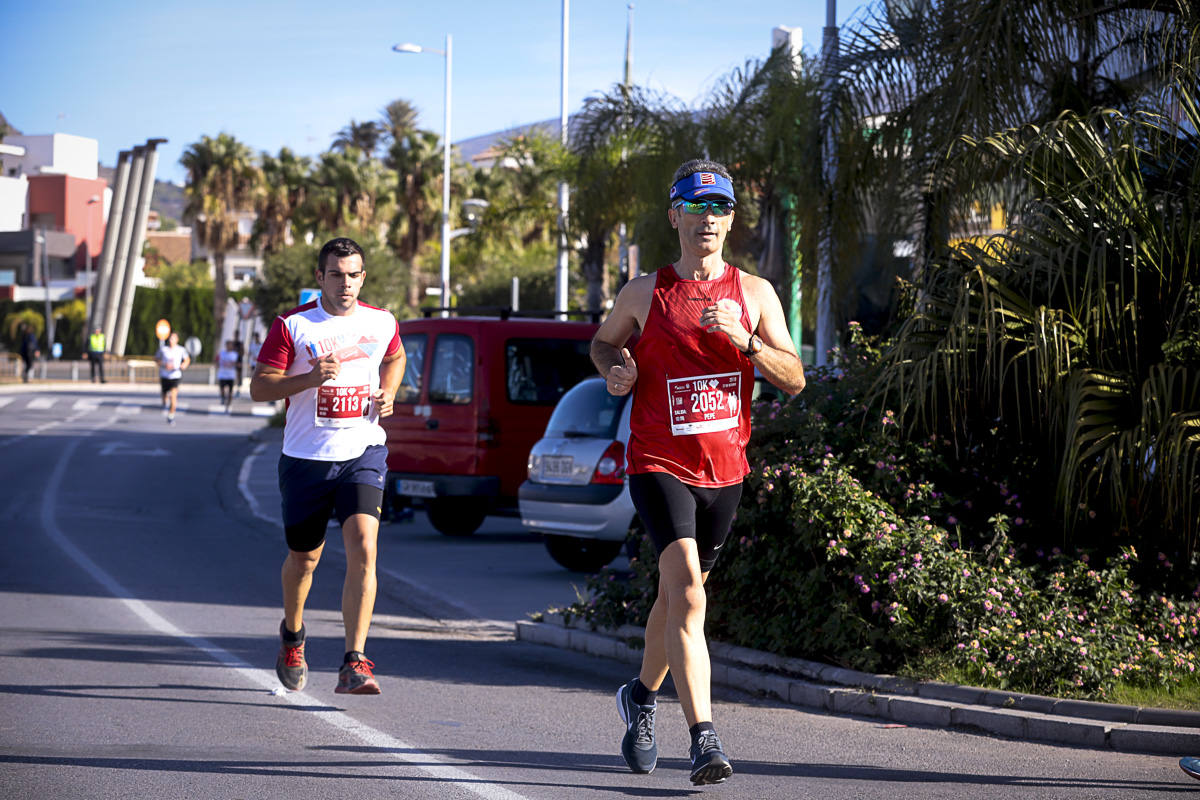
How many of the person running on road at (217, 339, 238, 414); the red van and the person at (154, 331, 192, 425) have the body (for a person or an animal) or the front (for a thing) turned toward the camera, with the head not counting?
2

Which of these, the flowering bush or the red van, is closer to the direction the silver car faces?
the red van

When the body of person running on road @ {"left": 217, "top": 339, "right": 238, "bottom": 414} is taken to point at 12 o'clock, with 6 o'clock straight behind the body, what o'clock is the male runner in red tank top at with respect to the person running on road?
The male runner in red tank top is roughly at 12 o'clock from the person running on road.

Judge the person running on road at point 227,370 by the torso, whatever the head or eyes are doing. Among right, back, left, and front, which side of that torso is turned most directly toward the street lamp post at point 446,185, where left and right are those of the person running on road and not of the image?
left

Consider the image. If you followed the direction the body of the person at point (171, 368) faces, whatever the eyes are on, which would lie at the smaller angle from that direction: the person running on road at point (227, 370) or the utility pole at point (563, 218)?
the utility pole

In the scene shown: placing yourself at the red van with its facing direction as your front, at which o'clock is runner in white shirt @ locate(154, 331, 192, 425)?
The runner in white shirt is roughly at 10 o'clock from the red van.

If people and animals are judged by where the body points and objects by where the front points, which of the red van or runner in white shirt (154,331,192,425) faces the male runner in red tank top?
the runner in white shirt
